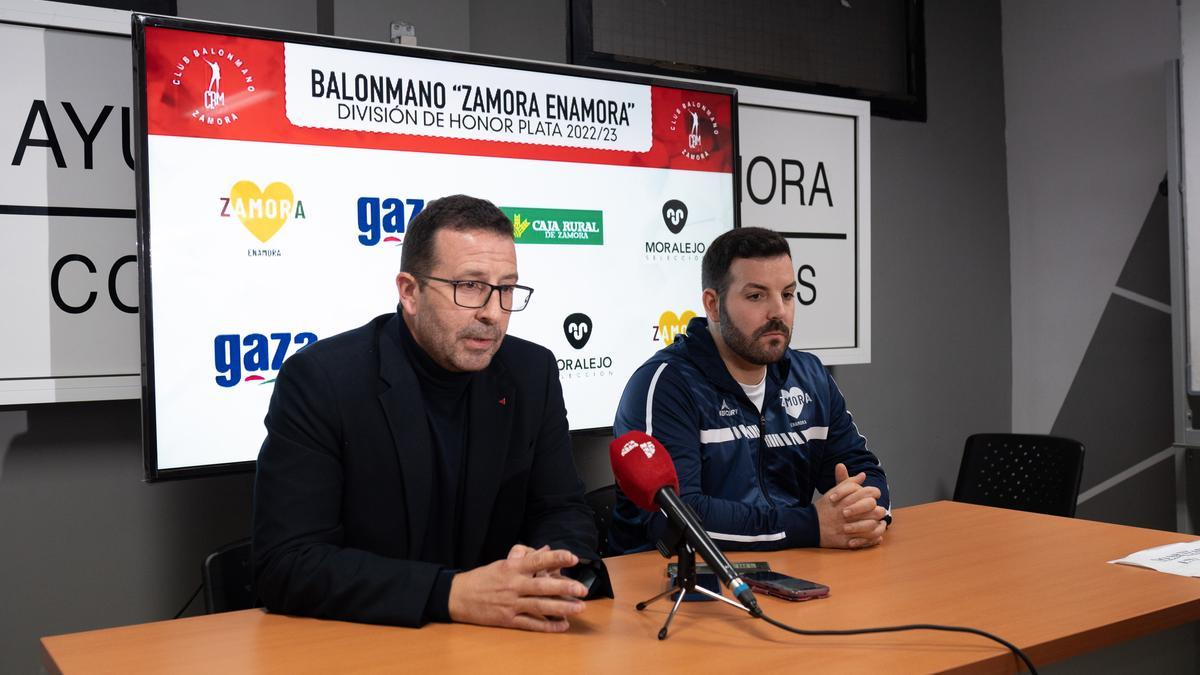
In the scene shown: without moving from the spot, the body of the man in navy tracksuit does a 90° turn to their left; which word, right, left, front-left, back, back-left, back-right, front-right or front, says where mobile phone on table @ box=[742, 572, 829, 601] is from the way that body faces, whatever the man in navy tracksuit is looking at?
back-right

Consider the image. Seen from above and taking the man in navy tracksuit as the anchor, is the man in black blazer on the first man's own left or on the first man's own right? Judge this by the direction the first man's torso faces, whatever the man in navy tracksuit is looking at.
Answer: on the first man's own right

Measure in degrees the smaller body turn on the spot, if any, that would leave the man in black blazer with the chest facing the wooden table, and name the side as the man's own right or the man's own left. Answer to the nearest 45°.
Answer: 0° — they already face it

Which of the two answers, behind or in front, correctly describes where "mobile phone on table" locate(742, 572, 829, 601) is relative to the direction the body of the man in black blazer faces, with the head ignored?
in front

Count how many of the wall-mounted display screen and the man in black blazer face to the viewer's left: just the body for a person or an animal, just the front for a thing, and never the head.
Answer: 0

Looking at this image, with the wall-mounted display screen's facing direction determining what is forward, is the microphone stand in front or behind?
in front

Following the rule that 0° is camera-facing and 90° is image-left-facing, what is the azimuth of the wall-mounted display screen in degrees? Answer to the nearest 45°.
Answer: approximately 315°

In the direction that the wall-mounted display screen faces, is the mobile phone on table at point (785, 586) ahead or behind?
ahead

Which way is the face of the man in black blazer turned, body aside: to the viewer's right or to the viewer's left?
to the viewer's right

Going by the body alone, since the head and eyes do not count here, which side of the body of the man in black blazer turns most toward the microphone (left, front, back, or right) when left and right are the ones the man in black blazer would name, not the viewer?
front

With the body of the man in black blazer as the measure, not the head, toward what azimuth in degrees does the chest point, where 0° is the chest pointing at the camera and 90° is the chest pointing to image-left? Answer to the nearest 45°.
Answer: approximately 315°
